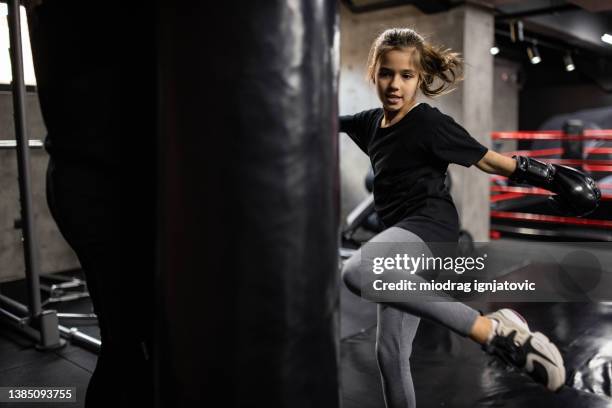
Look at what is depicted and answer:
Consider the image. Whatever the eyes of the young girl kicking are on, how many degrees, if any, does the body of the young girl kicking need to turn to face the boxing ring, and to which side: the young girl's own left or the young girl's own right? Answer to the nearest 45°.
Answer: approximately 135° to the young girl's own right

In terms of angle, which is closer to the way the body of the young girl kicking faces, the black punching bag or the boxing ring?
the black punching bag

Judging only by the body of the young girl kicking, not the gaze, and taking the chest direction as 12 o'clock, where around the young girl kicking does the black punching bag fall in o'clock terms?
The black punching bag is roughly at 11 o'clock from the young girl kicking.

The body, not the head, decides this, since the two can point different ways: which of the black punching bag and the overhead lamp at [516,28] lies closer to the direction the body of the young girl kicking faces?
the black punching bag

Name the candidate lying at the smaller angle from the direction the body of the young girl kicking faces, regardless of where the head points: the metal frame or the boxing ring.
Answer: the metal frame

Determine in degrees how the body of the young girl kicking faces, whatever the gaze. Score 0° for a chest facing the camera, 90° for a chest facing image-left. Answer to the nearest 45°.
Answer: approximately 45°

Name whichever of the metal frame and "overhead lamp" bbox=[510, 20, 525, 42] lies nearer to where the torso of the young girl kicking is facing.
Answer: the metal frame

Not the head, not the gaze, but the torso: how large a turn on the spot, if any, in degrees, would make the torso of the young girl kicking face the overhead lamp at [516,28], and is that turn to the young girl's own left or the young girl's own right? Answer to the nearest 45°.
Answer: approximately 135° to the young girl's own right
